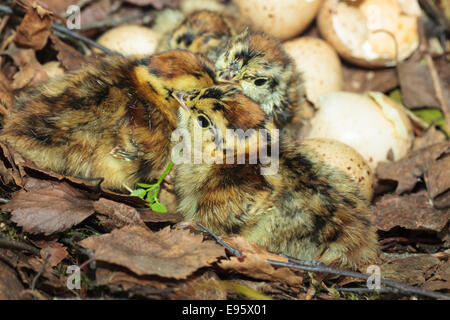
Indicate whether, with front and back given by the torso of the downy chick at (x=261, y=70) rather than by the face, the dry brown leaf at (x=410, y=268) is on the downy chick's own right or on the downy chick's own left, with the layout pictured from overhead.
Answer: on the downy chick's own left

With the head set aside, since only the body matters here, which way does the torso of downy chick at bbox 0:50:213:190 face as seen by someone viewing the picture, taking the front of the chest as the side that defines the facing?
to the viewer's right

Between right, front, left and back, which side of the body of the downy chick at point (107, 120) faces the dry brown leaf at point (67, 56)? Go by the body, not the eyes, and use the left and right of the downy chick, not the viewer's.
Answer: left

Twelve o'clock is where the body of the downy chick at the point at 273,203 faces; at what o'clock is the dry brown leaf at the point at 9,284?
The dry brown leaf is roughly at 11 o'clock from the downy chick.

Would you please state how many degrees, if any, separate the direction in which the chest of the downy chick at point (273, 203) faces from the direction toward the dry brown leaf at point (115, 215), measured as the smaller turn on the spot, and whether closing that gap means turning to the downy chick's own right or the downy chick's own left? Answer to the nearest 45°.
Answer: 0° — it already faces it

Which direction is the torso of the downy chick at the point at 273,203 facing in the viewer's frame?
to the viewer's left
